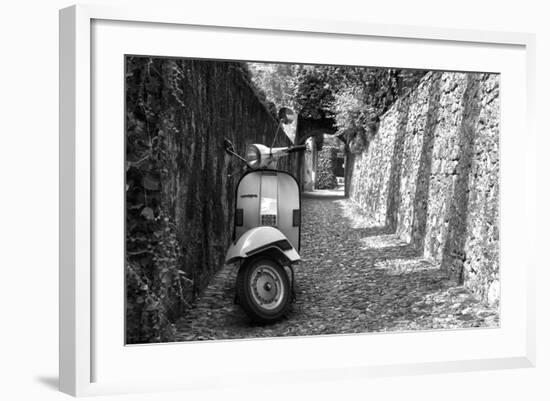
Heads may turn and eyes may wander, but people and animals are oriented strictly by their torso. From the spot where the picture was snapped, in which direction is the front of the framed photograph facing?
facing the viewer and to the right of the viewer
